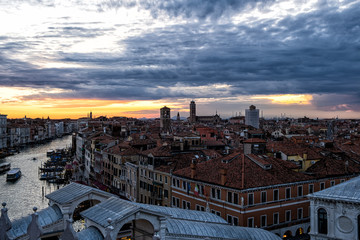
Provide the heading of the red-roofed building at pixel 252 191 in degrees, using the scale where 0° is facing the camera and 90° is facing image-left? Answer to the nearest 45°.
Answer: approximately 45°
